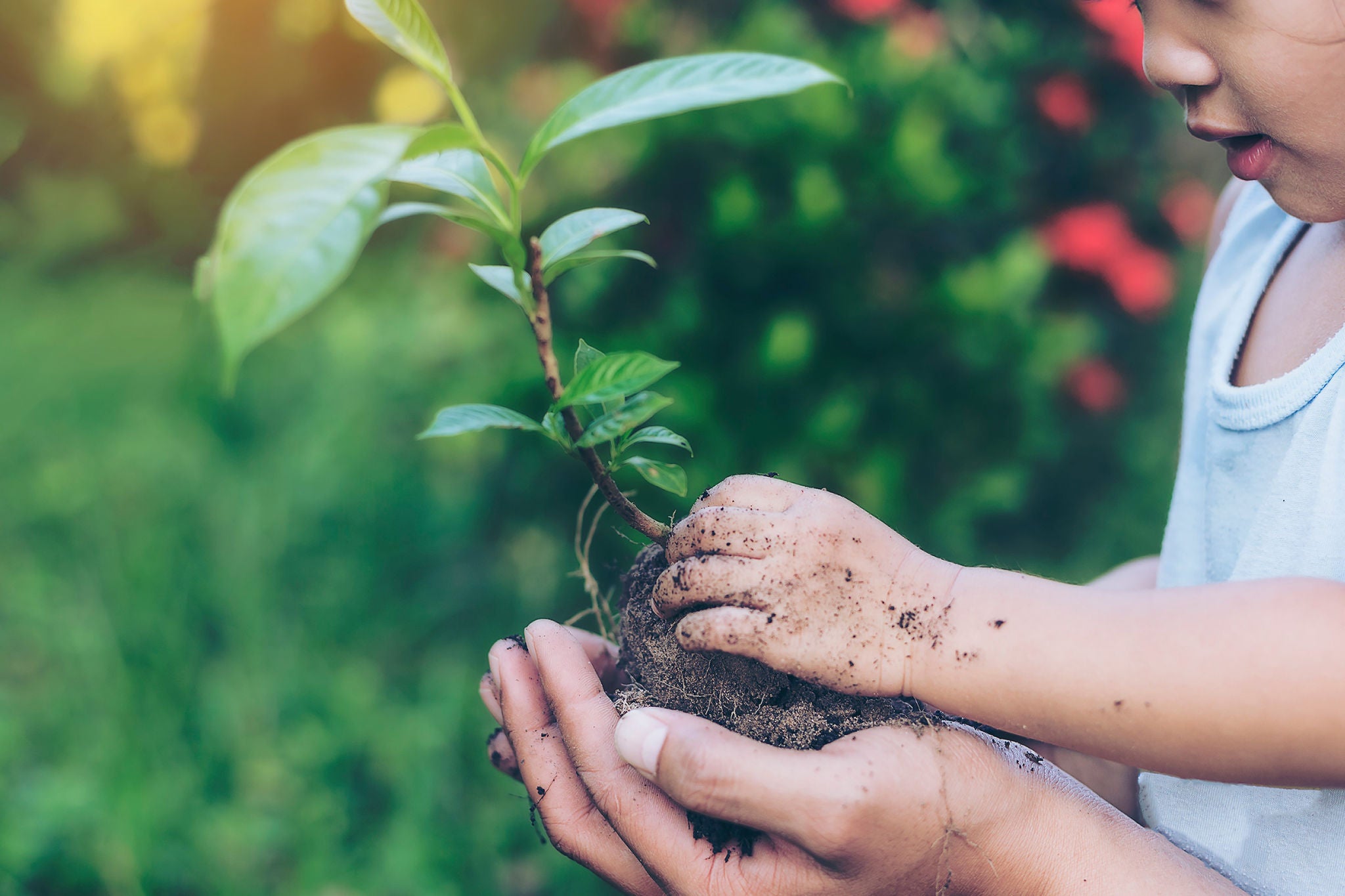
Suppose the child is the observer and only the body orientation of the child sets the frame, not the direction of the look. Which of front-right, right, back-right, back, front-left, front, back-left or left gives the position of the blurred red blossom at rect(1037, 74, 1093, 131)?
back-right

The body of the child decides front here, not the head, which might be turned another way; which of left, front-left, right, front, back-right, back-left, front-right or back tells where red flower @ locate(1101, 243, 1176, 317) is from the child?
back-right

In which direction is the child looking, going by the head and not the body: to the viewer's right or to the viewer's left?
to the viewer's left

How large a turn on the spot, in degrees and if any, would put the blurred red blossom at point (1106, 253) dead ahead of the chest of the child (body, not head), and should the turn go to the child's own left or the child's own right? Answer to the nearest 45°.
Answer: approximately 135° to the child's own right

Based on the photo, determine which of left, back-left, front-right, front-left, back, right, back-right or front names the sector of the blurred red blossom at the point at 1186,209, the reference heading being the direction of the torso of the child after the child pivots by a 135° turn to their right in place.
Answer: front

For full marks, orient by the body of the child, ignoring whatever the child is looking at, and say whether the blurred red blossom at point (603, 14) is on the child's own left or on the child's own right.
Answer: on the child's own right

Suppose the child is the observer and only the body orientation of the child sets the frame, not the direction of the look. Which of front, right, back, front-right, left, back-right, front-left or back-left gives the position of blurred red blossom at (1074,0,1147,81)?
back-right

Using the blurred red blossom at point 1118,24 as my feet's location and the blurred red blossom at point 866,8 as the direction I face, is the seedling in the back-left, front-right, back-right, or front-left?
front-left
